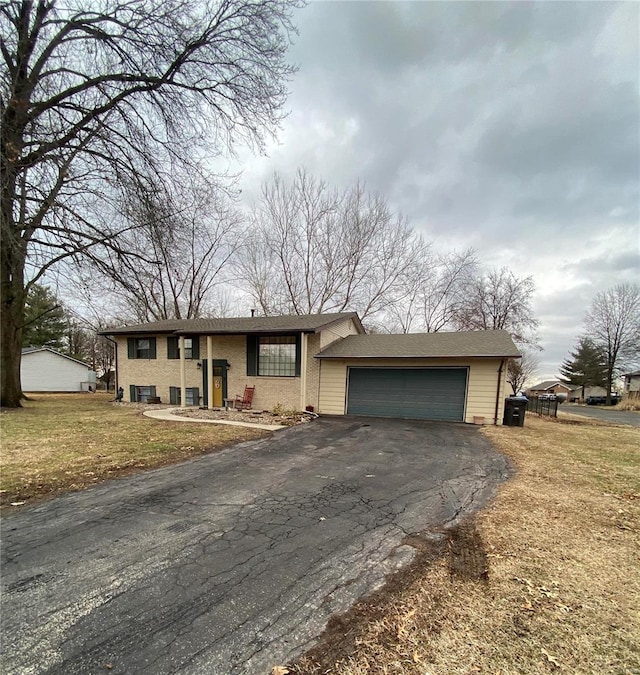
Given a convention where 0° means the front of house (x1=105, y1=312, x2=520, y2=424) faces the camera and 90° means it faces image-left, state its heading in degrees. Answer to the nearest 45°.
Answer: approximately 0°

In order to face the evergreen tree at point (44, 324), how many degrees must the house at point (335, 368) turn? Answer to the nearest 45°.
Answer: approximately 135° to its right

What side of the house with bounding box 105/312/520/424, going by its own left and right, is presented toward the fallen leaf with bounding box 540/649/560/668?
front

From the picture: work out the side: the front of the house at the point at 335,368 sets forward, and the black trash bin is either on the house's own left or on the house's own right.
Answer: on the house's own left

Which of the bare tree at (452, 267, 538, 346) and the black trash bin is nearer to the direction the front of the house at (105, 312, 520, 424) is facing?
the black trash bin
